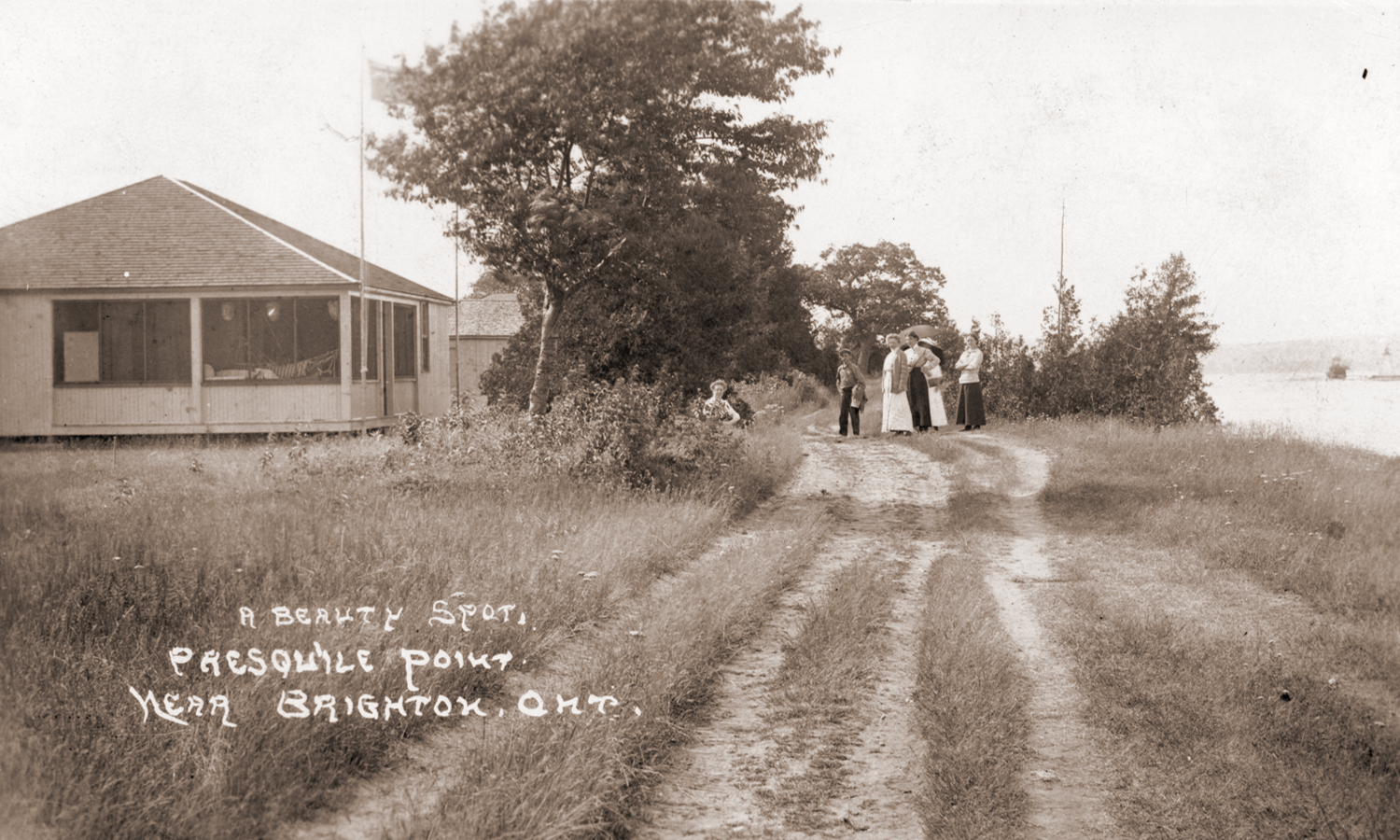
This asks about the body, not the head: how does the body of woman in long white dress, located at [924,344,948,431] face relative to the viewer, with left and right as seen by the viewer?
facing the viewer and to the left of the viewer

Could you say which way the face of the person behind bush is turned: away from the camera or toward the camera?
toward the camera

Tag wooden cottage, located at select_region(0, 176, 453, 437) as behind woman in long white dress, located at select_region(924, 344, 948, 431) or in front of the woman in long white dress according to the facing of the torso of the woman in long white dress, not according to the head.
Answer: in front

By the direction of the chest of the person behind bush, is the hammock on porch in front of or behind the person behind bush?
in front

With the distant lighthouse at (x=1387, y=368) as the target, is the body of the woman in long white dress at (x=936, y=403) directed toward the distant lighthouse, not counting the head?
no

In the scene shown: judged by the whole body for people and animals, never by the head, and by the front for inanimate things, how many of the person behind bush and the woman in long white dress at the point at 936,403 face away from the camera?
0

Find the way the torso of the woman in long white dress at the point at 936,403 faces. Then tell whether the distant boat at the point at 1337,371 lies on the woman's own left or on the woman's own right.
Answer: on the woman's own left

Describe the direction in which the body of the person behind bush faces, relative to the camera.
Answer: toward the camera
